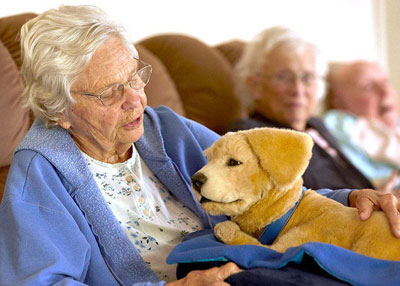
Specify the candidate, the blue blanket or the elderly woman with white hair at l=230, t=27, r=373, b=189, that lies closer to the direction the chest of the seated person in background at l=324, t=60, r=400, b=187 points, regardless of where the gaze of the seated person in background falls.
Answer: the blue blanket

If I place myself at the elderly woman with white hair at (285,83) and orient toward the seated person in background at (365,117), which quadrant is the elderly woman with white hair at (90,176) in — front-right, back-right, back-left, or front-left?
back-right

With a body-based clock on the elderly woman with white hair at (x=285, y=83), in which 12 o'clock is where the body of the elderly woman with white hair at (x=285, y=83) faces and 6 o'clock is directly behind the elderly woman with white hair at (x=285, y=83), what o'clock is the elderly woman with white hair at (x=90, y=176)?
the elderly woman with white hair at (x=90, y=176) is roughly at 2 o'clock from the elderly woman with white hair at (x=285, y=83).

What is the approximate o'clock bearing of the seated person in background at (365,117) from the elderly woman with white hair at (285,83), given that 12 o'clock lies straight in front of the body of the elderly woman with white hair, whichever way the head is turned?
The seated person in background is roughly at 9 o'clock from the elderly woman with white hair.

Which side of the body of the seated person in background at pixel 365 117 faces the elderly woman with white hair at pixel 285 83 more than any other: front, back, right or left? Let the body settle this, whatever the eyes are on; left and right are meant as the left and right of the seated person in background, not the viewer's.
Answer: right

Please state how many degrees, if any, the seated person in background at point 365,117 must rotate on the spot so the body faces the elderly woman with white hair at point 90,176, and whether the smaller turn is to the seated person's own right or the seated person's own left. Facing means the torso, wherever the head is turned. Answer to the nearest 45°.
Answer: approximately 45° to the seated person's own right

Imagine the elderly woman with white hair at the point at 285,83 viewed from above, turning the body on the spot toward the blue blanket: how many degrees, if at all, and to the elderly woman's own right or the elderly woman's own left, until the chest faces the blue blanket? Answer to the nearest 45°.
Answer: approximately 45° to the elderly woman's own right

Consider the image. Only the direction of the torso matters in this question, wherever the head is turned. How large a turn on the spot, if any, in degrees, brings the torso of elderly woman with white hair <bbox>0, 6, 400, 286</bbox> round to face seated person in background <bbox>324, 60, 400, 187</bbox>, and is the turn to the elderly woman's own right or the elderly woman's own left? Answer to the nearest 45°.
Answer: approximately 90° to the elderly woman's own left

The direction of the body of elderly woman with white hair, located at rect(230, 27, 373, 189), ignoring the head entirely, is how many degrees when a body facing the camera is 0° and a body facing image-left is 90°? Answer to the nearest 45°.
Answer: approximately 315°
